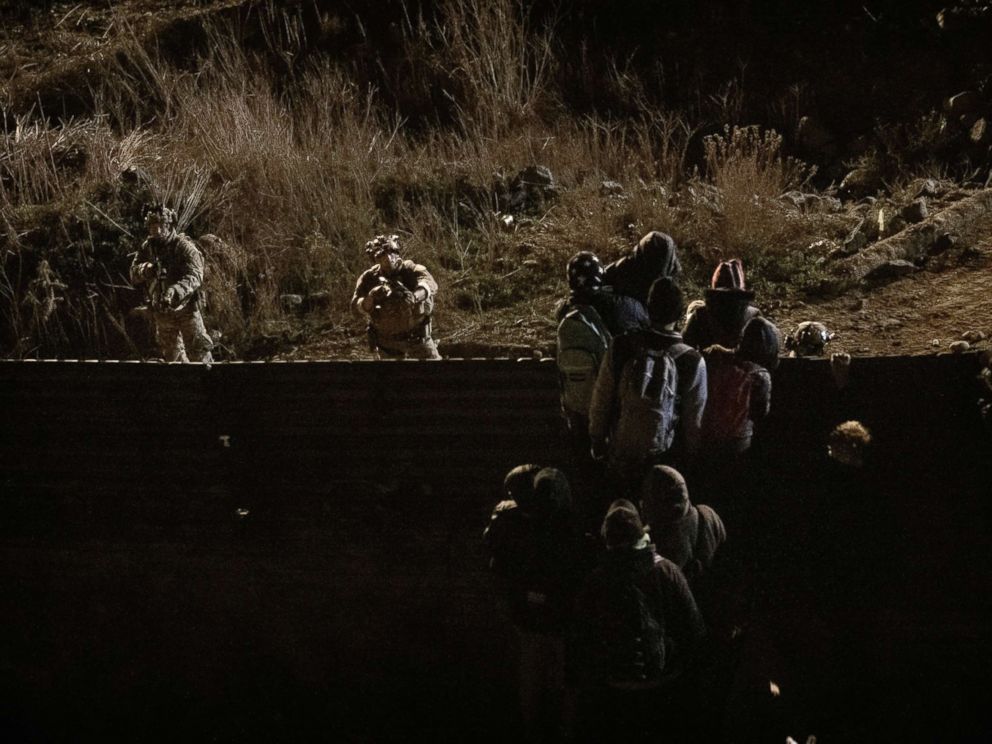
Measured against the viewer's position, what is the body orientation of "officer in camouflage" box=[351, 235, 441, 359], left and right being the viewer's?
facing the viewer

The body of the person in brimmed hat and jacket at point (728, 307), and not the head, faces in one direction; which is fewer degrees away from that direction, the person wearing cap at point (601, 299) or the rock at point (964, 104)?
the rock

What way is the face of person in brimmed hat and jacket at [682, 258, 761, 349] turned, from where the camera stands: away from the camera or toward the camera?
away from the camera

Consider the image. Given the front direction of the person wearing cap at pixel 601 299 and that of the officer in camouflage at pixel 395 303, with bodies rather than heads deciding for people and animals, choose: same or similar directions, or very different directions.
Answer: very different directions

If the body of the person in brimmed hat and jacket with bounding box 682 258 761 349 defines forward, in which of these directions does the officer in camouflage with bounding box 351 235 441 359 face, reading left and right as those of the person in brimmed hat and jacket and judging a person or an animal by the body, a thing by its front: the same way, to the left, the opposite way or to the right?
the opposite way

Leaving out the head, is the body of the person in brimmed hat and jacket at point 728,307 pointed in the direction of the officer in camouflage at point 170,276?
no

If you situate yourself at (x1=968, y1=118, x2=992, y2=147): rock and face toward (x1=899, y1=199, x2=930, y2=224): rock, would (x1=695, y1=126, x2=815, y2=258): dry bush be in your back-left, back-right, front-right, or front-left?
front-right

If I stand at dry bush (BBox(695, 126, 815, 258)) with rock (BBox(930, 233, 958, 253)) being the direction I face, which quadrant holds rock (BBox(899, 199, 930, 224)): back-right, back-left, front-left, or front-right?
front-left

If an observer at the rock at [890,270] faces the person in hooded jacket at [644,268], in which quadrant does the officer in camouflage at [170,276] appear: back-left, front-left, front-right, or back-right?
front-right

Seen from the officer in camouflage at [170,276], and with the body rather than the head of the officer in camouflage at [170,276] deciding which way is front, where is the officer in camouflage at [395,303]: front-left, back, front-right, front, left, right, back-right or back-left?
left

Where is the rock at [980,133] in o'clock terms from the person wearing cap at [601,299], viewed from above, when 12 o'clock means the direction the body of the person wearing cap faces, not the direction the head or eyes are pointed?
The rock is roughly at 1 o'clock from the person wearing cap.

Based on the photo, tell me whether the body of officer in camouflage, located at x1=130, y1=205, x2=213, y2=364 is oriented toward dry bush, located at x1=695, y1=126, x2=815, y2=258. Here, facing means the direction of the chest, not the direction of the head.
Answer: no

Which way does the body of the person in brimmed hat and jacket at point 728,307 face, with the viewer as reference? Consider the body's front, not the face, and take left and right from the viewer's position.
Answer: facing away from the viewer

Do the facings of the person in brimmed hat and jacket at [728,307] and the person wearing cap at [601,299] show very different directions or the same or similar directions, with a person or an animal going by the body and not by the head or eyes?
same or similar directions

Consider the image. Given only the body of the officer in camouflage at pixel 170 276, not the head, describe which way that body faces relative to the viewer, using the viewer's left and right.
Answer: facing the viewer and to the left of the viewer

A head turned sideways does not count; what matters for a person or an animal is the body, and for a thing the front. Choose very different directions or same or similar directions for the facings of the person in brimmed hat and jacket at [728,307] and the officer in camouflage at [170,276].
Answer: very different directions

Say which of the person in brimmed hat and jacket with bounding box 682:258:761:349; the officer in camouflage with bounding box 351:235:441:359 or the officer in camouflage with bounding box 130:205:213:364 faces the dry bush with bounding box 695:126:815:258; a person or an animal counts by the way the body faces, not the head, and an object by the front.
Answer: the person in brimmed hat and jacket
